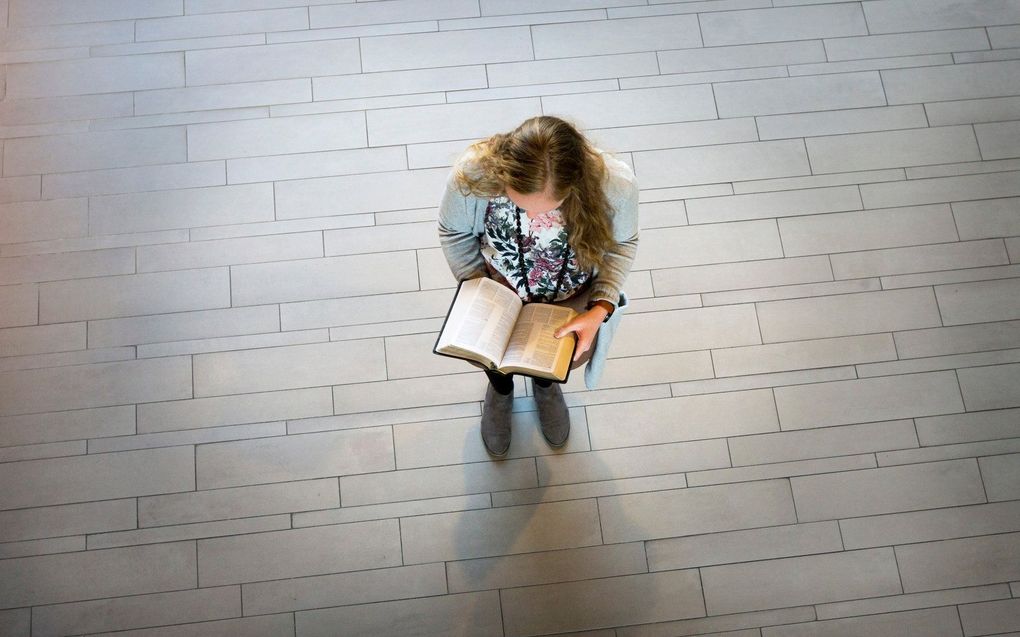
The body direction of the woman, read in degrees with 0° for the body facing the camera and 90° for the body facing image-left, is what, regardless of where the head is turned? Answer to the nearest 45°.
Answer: approximately 0°
